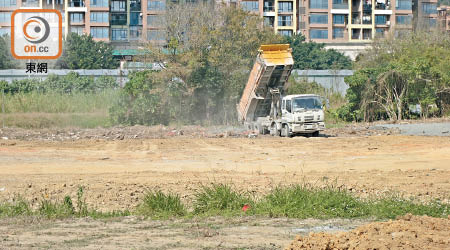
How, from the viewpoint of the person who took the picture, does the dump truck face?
facing the viewer and to the right of the viewer

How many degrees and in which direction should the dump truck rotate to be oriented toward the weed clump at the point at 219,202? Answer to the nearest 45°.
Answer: approximately 45° to its right

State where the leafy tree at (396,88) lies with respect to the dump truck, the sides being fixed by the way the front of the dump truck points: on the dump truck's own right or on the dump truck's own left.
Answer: on the dump truck's own left

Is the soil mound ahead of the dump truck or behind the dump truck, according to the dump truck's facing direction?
ahead

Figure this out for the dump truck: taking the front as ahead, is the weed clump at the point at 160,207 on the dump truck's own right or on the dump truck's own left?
on the dump truck's own right
